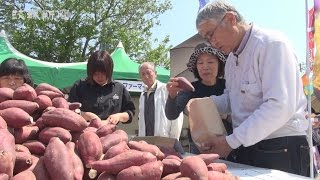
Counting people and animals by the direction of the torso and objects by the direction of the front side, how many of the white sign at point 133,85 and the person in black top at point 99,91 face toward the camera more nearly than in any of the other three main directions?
2

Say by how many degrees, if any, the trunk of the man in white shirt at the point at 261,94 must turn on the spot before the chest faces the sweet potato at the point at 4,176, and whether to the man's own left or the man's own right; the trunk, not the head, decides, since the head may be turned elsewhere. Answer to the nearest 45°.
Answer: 0° — they already face it

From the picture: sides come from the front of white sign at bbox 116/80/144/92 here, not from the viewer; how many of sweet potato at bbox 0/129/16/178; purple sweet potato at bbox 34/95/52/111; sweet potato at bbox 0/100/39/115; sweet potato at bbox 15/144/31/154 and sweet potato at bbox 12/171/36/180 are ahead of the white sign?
5

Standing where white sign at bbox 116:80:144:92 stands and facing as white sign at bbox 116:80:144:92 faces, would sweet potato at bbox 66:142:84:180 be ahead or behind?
ahead

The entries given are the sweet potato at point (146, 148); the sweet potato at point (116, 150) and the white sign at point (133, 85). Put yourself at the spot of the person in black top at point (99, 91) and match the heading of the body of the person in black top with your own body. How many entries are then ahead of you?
2

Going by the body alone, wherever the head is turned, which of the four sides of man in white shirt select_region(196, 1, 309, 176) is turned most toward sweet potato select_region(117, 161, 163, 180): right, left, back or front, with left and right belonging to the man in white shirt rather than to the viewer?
front

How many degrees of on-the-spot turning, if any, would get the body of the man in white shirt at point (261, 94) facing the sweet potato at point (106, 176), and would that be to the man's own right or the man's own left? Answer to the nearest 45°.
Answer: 0° — they already face it

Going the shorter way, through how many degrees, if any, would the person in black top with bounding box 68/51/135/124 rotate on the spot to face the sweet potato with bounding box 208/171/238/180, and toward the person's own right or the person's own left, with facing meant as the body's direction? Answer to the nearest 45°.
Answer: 0° — they already face it
